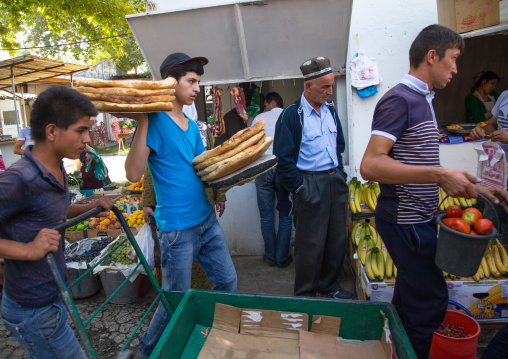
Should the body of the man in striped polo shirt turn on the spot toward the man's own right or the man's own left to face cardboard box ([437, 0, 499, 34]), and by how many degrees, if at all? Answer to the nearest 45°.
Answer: approximately 90° to the man's own left

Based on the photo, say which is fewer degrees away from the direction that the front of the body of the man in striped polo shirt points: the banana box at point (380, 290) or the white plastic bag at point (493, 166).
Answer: the white plastic bag

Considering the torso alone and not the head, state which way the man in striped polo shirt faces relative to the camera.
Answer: to the viewer's right

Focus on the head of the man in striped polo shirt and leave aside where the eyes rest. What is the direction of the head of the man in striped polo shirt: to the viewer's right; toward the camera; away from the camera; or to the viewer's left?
to the viewer's right

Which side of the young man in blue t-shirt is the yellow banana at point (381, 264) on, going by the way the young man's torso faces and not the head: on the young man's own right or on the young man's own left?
on the young man's own left
